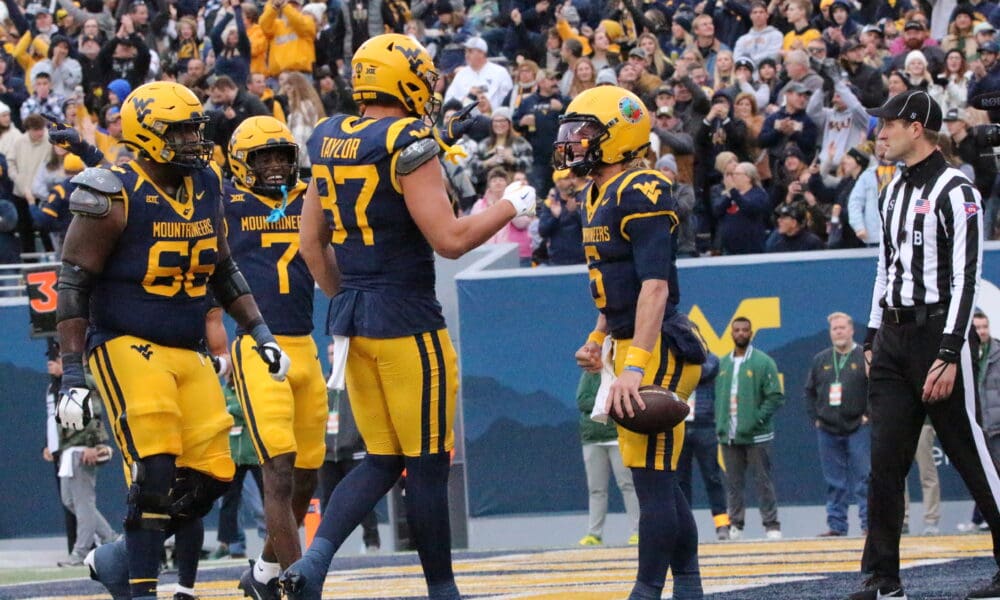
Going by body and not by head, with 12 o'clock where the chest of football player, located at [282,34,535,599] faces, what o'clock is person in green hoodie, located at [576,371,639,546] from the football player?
The person in green hoodie is roughly at 11 o'clock from the football player.

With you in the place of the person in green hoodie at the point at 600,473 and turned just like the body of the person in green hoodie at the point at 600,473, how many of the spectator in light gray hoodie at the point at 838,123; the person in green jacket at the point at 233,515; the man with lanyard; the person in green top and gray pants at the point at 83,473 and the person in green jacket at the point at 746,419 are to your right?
2

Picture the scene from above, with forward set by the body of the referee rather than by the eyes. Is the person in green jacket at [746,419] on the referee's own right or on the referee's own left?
on the referee's own right

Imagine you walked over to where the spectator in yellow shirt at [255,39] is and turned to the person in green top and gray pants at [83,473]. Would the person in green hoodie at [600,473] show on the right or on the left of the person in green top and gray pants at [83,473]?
left

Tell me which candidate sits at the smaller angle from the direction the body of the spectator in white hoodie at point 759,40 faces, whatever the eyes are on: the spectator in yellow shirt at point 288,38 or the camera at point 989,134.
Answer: the camera

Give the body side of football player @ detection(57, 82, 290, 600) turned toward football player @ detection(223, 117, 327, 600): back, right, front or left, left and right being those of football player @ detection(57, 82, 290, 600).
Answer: left

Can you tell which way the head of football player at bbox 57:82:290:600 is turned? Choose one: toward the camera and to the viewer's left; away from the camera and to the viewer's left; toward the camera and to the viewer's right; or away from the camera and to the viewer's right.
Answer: toward the camera and to the viewer's right

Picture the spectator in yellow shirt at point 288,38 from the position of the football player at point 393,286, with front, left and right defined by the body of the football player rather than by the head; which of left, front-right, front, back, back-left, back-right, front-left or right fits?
front-left

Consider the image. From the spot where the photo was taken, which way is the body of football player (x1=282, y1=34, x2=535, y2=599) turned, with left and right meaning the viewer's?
facing away from the viewer and to the right of the viewer

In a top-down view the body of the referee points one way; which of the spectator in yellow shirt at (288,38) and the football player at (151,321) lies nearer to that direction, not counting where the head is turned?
the football player
